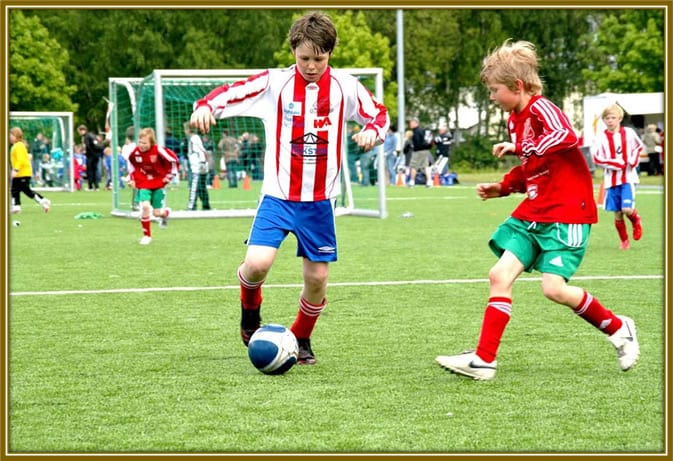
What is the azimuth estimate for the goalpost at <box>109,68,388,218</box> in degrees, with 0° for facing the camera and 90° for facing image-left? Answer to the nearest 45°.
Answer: approximately 0°

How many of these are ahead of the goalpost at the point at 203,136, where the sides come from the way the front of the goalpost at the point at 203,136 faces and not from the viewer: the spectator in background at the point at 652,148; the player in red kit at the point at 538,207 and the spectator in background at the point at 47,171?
1

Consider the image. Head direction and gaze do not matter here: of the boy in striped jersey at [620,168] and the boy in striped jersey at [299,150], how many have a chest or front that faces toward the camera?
2

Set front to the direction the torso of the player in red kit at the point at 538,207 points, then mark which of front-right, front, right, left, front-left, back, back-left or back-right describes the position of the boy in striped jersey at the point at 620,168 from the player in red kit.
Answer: back-right

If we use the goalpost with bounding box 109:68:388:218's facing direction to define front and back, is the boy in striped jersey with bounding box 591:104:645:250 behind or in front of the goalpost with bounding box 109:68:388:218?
in front

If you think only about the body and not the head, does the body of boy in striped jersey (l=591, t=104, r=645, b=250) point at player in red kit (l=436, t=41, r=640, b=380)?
yes

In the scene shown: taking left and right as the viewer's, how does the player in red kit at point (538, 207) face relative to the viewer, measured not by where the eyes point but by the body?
facing the viewer and to the left of the viewer

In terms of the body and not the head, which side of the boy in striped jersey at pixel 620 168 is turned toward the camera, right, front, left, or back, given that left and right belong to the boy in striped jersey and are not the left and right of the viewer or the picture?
front

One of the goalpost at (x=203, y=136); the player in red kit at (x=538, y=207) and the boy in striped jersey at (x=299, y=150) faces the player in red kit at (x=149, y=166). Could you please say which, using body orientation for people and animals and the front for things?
the goalpost

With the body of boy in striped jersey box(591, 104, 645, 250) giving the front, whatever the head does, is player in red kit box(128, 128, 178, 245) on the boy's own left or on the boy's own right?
on the boy's own right

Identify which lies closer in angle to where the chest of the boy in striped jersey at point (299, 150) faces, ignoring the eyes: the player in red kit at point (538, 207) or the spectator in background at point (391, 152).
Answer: the player in red kit

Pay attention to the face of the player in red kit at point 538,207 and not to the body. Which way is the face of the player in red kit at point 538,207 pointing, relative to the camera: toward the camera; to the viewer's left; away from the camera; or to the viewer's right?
to the viewer's left
